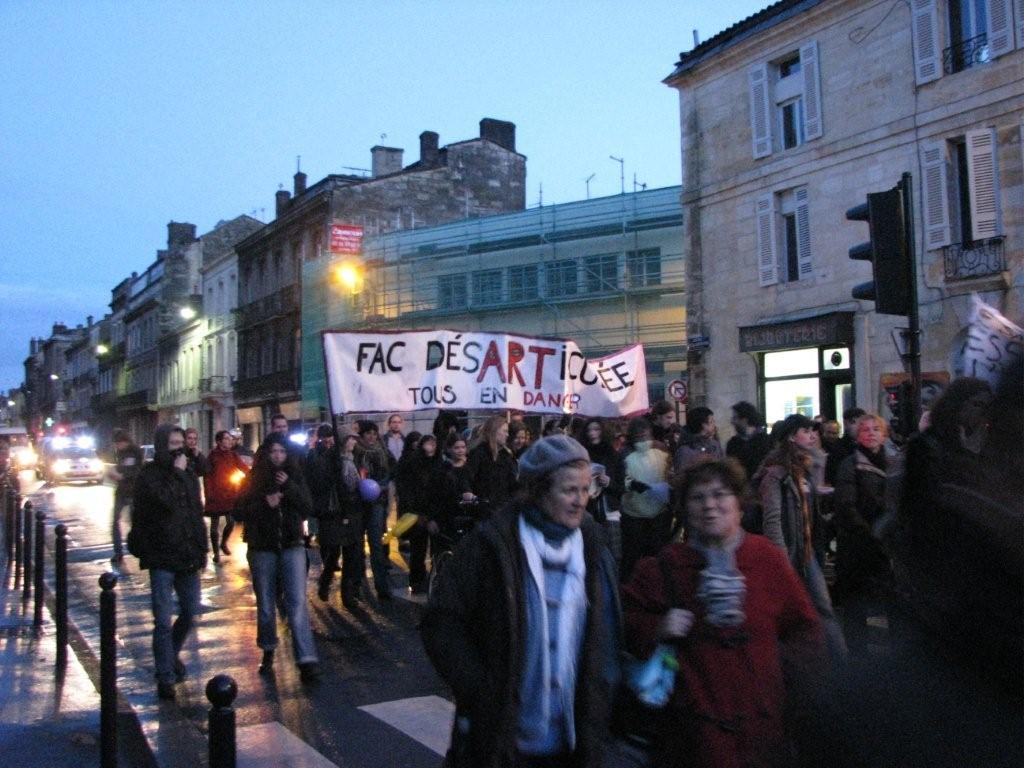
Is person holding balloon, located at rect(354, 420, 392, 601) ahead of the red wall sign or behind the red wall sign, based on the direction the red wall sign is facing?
ahead

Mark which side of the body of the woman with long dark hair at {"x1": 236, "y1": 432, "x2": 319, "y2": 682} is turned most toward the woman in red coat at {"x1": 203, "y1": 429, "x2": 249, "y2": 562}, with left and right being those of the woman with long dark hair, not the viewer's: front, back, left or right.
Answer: back

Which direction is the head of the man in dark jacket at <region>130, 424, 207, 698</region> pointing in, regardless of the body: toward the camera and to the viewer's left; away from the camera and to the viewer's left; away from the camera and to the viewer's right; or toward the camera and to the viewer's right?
toward the camera and to the viewer's right

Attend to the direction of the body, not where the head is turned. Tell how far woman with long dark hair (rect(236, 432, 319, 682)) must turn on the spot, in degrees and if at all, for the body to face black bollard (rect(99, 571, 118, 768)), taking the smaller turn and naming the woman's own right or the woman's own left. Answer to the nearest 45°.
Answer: approximately 45° to the woman's own right

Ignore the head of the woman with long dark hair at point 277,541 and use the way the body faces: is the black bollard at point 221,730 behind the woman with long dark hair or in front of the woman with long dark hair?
in front

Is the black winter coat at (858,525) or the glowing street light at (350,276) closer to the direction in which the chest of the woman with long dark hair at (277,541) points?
the black winter coat

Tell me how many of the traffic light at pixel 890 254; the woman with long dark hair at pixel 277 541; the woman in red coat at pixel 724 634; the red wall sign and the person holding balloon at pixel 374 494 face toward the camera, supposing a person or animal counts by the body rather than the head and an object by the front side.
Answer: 4

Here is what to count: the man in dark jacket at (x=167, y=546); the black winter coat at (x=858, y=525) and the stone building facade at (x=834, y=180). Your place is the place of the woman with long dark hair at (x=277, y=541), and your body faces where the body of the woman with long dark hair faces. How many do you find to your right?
1

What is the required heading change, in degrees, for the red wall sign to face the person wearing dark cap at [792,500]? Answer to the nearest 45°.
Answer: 0° — it already faces them
